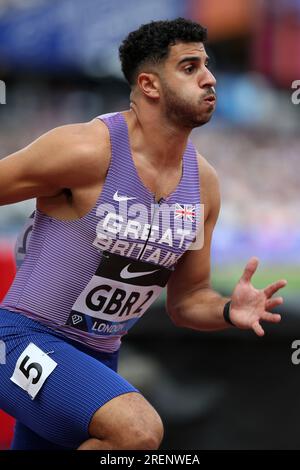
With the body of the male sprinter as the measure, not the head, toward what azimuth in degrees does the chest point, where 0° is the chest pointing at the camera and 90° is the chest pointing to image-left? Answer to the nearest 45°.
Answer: approximately 315°
